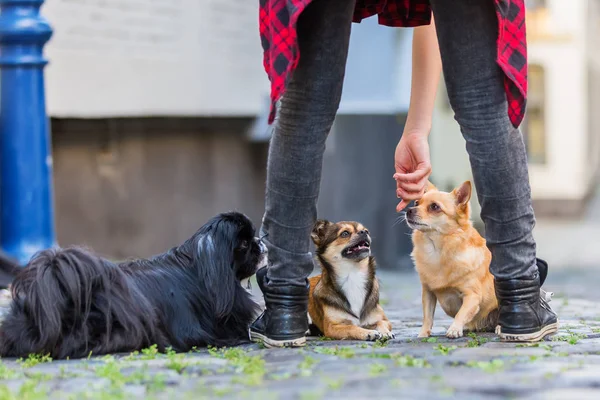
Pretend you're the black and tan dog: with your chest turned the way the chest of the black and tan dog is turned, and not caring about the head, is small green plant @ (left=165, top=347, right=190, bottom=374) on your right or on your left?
on your right

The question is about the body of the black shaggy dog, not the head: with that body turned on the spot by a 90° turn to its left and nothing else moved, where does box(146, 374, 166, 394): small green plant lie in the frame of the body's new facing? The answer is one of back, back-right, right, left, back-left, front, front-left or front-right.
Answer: back

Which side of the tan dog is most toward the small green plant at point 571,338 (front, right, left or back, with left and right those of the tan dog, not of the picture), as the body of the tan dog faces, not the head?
left

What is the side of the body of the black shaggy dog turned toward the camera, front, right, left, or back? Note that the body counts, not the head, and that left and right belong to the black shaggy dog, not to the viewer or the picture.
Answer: right

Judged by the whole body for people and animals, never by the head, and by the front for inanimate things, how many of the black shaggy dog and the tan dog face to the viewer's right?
1

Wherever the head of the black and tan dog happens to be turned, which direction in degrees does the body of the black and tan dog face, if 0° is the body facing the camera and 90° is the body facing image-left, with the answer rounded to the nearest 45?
approximately 315°

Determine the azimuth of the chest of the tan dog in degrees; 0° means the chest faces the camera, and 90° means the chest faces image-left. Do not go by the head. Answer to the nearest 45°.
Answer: approximately 45°

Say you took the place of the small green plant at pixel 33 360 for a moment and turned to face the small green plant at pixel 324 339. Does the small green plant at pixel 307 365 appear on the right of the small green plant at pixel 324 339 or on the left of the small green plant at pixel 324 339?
right

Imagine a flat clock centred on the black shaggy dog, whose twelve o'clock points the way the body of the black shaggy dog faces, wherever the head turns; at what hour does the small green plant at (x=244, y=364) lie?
The small green plant is roughly at 2 o'clock from the black shaggy dog.

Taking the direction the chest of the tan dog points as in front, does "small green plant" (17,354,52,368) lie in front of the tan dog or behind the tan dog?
in front
